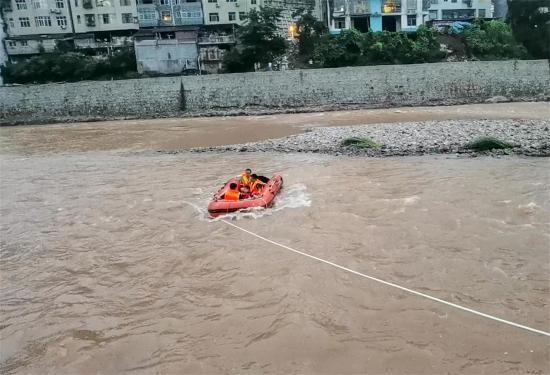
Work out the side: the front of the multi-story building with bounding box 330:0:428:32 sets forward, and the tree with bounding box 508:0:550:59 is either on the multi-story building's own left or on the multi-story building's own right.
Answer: on the multi-story building's own left

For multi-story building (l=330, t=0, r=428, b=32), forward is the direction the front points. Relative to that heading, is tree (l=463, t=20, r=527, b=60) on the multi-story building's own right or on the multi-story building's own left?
on the multi-story building's own left

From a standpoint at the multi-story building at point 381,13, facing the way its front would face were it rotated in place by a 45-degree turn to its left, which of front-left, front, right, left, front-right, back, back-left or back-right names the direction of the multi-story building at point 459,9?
left

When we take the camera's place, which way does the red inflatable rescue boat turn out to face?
facing the viewer and to the left of the viewer

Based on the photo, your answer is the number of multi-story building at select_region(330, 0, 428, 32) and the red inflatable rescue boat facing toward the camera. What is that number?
1

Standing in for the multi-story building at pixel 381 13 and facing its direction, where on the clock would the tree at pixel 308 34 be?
The tree is roughly at 2 o'clock from the multi-story building.

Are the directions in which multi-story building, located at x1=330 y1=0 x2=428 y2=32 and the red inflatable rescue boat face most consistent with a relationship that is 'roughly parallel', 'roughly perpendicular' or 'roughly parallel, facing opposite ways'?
roughly perpendicular

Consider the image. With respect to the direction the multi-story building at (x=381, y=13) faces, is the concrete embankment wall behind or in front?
in front

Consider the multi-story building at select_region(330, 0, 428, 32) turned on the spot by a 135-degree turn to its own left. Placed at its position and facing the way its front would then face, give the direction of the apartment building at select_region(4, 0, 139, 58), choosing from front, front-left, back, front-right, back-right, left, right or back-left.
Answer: back-left

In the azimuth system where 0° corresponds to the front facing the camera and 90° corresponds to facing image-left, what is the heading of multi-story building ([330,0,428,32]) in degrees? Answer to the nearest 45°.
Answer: approximately 0°

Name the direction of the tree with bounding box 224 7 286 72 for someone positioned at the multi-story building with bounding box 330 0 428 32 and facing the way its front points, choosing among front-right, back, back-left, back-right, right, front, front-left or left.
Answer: front-right

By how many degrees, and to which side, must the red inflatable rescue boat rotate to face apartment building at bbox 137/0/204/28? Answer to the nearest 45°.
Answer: approximately 90° to its left

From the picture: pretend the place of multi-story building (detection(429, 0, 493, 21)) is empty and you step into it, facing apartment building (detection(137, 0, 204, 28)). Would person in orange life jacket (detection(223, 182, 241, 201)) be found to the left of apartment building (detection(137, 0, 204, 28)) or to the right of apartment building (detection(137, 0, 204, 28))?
left

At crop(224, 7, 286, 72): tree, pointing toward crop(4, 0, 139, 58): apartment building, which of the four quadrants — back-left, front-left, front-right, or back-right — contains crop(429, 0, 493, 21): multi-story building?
back-right
